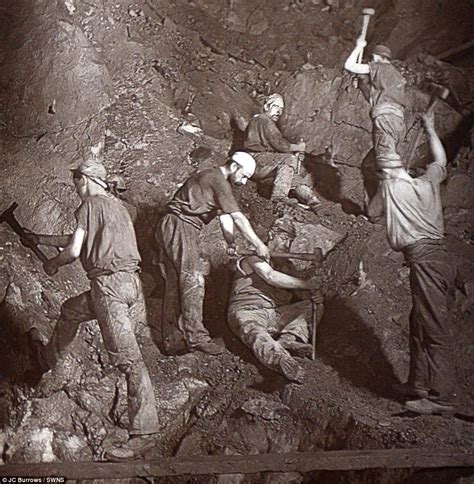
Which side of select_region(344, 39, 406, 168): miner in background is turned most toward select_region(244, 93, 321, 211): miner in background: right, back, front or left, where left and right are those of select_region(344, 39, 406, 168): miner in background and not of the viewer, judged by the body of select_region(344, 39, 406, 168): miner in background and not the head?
left

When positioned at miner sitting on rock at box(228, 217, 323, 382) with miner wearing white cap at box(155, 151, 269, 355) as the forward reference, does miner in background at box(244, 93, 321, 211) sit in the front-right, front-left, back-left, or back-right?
front-right

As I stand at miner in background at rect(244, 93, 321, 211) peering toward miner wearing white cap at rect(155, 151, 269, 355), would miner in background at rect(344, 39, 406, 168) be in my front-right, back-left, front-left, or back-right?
back-left

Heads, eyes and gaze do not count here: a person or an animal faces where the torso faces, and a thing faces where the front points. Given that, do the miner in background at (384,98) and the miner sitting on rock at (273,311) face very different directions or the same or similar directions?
very different directions

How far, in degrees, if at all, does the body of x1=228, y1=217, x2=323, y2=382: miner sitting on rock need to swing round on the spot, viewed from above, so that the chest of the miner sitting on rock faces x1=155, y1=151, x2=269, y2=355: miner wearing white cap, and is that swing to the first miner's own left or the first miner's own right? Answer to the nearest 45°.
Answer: approximately 135° to the first miner's own right

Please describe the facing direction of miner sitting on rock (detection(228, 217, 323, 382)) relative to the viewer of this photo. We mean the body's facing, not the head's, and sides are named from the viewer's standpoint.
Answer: facing the viewer and to the right of the viewer

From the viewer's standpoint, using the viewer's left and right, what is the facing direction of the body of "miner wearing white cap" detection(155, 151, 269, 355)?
facing to the right of the viewer

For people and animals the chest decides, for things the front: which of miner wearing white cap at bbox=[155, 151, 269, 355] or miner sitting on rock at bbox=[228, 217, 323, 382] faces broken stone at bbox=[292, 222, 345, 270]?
the miner wearing white cap
